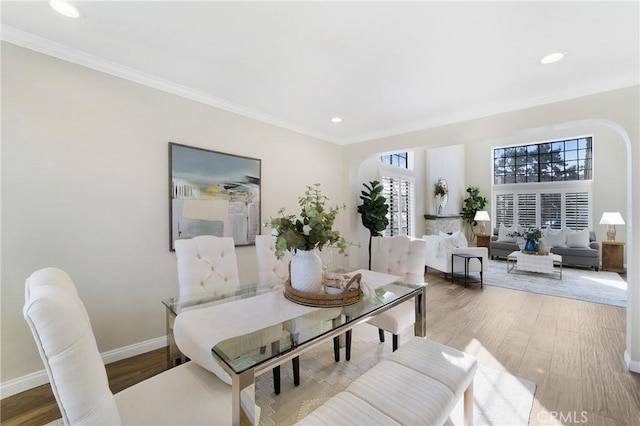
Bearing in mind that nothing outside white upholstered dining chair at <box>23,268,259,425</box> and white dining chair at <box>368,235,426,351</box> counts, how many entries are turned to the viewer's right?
1

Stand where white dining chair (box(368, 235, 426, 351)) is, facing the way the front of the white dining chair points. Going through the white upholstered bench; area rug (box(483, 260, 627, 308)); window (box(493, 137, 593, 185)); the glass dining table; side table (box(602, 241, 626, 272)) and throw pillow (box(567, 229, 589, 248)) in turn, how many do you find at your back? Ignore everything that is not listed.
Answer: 4

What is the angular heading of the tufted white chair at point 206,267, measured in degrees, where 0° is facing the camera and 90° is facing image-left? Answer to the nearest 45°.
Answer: approximately 315°

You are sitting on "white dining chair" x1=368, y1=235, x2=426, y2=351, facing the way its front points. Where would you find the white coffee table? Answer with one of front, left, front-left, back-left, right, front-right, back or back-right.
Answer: back

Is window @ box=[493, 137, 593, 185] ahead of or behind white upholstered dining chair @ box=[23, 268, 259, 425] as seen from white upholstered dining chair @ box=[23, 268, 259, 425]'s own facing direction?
ahead

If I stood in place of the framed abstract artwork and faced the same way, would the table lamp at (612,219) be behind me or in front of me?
in front

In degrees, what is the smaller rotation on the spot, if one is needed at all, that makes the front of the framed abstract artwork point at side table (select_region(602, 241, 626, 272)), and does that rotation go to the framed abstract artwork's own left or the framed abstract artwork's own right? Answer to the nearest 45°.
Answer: approximately 45° to the framed abstract artwork's own left

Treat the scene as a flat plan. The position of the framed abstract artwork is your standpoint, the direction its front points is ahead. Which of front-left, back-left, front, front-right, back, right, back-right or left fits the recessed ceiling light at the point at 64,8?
right

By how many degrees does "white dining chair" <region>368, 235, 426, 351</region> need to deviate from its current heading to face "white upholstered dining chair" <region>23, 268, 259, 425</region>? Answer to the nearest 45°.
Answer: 0° — it already faces it

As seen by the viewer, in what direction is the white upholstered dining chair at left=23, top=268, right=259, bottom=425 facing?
to the viewer's right

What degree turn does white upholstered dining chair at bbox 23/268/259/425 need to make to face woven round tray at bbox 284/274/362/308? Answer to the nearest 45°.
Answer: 0° — it already faces it

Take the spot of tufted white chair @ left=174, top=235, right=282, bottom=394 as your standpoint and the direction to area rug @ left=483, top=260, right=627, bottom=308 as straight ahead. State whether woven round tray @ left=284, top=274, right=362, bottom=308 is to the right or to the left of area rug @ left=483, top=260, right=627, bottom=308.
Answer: right

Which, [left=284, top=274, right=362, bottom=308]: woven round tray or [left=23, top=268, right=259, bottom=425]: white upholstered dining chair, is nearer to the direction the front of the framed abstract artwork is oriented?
the woven round tray

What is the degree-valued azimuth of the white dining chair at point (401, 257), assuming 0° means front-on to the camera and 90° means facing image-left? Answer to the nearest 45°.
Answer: approximately 45°
